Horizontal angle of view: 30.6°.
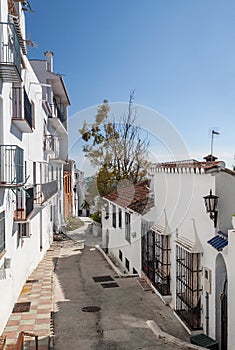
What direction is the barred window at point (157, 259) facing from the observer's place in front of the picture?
facing the viewer and to the left of the viewer

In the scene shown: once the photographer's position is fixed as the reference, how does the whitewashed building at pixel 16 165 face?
facing to the right of the viewer

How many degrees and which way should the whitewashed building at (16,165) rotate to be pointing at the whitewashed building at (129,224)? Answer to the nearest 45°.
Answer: approximately 45° to its left

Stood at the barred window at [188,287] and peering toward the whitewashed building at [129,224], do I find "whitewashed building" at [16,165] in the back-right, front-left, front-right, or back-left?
front-left

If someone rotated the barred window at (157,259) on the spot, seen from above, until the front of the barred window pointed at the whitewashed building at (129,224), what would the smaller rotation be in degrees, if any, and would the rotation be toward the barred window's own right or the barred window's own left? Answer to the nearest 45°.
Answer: approximately 135° to the barred window's own right

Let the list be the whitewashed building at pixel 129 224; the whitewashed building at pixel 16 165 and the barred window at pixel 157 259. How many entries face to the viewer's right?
1

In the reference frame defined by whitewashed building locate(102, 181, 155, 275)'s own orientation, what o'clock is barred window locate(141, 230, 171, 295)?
The barred window is roughly at 10 o'clock from the whitewashed building.

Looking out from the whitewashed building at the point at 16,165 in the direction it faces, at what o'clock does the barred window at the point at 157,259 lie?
The barred window is roughly at 12 o'clock from the whitewashed building.
